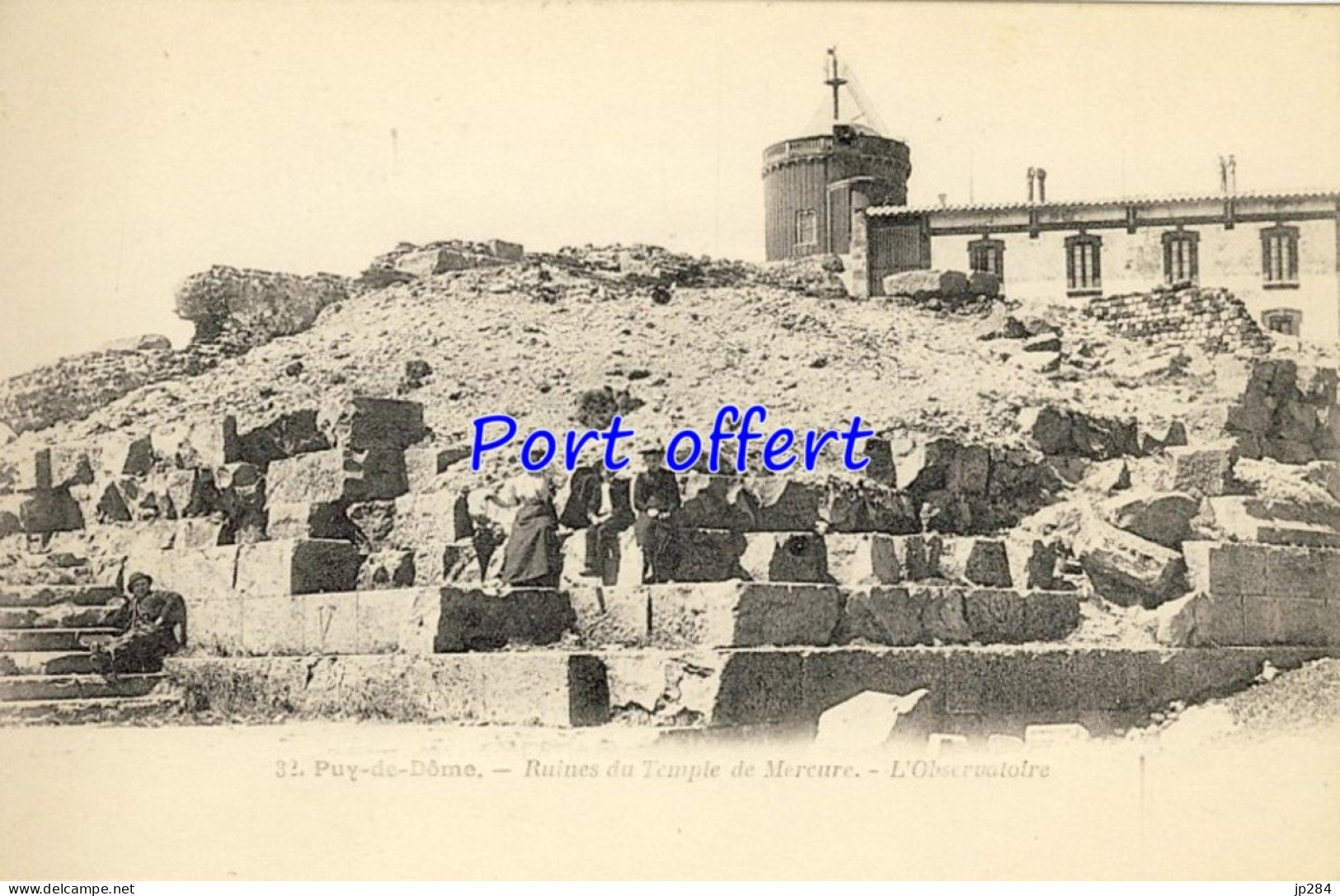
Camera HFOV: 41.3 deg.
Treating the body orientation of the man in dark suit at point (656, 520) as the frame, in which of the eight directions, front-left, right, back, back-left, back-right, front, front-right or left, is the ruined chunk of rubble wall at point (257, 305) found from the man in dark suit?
back-right

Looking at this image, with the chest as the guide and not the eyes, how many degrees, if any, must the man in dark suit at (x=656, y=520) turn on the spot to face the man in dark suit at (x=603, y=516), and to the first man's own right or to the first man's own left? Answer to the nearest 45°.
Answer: approximately 135° to the first man's own right

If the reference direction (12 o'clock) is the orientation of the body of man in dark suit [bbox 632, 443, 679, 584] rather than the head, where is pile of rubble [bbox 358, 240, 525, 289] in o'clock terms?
The pile of rubble is roughly at 5 o'clock from the man in dark suit.

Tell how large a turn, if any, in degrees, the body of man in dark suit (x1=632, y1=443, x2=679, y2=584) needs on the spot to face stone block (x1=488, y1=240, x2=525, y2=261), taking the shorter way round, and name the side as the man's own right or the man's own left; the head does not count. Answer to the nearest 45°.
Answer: approximately 180°

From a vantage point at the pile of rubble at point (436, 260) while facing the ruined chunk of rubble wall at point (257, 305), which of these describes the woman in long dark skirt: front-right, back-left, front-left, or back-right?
back-left

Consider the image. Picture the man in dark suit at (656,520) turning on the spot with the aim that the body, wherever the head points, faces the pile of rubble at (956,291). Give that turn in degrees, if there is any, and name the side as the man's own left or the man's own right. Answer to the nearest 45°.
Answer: approximately 135° to the man's own left

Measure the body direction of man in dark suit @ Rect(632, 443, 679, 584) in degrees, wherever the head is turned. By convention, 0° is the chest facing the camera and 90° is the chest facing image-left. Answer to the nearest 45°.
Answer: approximately 0°

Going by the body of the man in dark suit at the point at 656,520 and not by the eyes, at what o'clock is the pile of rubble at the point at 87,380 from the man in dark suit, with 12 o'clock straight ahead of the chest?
The pile of rubble is roughly at 4 o'clock from the man in dark suit.

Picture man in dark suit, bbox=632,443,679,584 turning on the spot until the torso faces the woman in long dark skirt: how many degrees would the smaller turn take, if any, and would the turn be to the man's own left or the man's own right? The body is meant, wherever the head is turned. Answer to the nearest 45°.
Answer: approximately 90° to the man's own right
